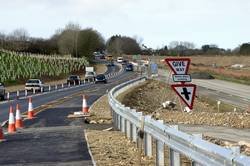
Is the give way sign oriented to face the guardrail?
yes

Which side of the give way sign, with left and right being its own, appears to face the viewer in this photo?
front
